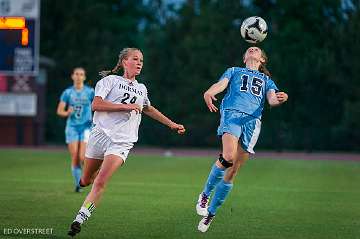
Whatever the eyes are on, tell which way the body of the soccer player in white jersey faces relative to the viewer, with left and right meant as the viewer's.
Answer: facing the viewer and to the right of the viewer

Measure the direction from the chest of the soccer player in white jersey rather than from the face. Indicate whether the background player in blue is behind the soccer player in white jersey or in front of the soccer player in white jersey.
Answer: behind

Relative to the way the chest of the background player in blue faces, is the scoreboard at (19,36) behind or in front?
behind

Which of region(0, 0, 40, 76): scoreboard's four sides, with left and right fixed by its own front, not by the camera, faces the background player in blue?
front

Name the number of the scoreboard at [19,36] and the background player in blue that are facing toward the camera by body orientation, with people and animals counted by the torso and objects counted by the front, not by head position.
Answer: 2

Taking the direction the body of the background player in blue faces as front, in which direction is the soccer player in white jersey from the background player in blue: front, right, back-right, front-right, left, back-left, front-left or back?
front

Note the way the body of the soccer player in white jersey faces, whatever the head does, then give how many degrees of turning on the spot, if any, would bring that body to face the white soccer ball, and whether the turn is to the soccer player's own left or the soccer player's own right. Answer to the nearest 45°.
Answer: approximately 90° to the soccer player's own left

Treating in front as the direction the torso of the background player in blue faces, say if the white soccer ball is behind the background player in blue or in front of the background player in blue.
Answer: in front

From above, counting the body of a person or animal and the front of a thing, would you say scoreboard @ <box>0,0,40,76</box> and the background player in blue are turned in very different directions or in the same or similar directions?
same or similar directions

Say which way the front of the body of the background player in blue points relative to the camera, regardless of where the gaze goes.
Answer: toward the camera

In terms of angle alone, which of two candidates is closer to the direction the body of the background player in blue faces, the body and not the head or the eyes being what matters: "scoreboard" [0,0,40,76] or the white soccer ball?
the white soccer ball
